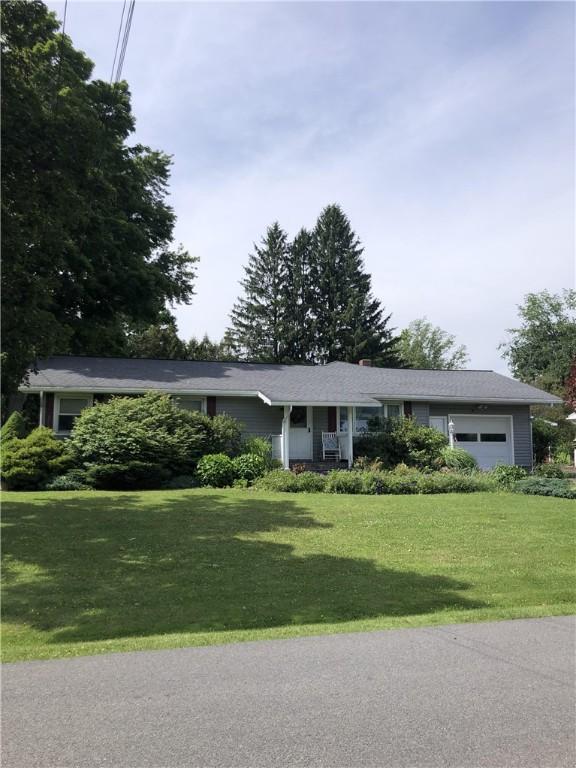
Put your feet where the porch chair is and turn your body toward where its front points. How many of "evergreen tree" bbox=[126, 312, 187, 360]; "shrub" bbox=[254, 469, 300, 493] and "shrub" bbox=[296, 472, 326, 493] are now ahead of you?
2

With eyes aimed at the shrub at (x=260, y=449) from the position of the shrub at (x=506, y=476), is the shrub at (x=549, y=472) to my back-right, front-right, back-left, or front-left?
back-right

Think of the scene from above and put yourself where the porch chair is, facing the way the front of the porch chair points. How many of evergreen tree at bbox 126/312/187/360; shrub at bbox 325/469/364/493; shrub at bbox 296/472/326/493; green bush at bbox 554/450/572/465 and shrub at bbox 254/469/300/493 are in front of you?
3

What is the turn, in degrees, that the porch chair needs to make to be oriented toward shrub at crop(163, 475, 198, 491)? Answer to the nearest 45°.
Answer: approximately 45° to its right

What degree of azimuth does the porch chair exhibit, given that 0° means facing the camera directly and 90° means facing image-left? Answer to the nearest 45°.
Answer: approximately 0°

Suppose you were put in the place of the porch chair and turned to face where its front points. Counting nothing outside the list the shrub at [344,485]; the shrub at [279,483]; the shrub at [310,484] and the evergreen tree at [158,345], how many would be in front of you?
3

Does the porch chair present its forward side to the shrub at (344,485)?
yes
